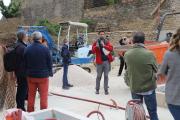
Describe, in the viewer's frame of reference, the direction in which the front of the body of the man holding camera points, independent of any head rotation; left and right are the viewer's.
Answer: facing the viewer

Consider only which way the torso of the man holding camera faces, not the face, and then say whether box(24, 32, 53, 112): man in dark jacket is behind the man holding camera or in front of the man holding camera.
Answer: in front

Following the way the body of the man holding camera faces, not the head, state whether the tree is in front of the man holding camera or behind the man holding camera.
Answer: behind

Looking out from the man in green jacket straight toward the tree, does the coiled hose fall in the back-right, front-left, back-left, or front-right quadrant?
back-left

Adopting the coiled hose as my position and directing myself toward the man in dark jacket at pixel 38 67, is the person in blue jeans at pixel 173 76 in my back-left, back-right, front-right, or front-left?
back-right

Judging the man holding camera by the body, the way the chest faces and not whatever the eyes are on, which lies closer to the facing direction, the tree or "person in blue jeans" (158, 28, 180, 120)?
the person in blue jeans

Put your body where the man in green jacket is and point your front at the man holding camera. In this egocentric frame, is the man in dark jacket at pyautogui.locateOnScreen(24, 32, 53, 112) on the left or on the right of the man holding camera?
left

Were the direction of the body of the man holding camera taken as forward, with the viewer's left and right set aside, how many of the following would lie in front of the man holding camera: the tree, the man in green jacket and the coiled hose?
2

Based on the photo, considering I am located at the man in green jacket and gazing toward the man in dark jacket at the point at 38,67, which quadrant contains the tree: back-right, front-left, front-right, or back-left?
front-right

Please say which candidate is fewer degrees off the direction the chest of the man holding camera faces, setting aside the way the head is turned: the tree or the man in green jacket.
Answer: the man in green jacket

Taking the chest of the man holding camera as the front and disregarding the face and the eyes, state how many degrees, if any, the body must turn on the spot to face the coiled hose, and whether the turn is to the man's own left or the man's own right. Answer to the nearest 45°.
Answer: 0° — they already face it

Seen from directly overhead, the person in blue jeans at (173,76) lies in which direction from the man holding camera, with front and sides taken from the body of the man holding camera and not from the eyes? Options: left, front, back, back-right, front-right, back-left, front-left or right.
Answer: front
